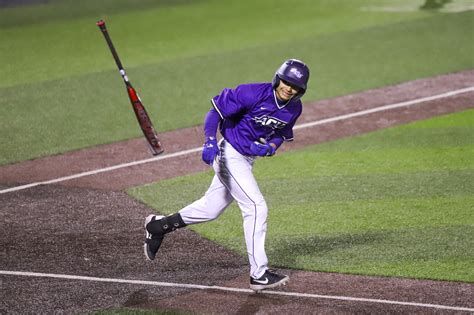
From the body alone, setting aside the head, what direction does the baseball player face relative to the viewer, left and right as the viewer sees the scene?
facing the viewer and to the right of the viewer

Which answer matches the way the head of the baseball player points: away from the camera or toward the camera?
toward the camera
